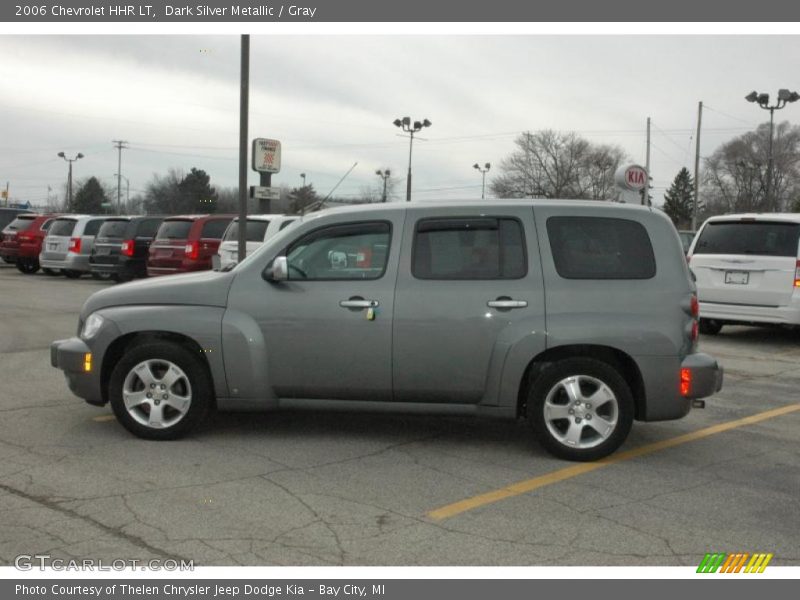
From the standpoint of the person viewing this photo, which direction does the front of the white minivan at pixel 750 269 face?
facing away from the viewer

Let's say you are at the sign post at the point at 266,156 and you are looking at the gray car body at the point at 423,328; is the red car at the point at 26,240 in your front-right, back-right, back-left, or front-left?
front-right

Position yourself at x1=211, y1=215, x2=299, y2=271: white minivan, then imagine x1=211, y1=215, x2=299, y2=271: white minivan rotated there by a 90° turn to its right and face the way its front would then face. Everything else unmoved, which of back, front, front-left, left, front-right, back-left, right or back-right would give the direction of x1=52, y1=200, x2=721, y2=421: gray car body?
front-right

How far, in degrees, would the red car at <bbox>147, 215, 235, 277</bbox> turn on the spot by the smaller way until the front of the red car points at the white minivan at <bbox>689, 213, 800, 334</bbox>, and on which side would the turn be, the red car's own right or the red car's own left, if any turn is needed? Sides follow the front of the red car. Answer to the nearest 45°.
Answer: approximately 90° to the red car's own right

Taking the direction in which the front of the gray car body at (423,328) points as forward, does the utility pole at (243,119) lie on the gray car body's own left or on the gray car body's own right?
on the gray car body's own right

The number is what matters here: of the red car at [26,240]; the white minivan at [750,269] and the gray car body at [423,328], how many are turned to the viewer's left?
1

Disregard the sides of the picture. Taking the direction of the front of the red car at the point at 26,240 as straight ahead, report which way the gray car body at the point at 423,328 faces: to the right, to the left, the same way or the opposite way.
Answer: to the left

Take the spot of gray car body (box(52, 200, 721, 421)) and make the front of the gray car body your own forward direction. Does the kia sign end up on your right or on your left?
on your right

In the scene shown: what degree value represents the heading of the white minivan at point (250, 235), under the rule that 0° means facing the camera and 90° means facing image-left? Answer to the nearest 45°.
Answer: approximately 225°

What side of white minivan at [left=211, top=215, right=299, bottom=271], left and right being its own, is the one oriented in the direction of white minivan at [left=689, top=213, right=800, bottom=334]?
right

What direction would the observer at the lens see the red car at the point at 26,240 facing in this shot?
facing away from the viewer and to the right of the viewer

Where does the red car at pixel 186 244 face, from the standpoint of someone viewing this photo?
facing away from the viewer and to the right of the viewer

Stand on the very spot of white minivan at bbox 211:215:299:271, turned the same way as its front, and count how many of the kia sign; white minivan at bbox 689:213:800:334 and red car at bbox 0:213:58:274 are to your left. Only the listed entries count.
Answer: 1

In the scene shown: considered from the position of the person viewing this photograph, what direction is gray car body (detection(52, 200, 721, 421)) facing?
facing to the left of the viewer

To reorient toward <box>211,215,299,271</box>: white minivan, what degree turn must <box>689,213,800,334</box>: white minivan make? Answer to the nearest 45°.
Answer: approximately 90° to its left

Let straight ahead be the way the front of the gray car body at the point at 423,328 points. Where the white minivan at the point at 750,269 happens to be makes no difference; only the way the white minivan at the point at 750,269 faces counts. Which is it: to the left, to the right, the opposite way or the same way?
to the right

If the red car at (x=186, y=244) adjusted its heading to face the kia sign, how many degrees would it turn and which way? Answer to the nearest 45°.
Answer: approximately 45° to its right
